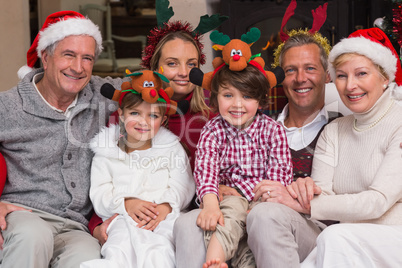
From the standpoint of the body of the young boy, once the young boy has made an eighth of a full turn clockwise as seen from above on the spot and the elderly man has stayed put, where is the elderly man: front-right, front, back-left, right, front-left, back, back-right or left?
front-right

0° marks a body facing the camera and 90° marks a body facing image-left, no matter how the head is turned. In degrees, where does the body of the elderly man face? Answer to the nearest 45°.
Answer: approximately 315°

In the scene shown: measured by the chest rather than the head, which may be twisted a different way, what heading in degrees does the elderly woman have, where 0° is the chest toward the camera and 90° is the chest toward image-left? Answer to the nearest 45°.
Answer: approximately 45°

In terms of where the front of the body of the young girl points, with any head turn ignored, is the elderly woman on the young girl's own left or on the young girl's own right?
on the young girl's own left

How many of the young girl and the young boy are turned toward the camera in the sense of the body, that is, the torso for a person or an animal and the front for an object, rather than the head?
2

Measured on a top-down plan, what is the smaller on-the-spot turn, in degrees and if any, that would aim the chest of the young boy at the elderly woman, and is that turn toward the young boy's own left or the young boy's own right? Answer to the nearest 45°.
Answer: approximately 90° to the young boy's own left

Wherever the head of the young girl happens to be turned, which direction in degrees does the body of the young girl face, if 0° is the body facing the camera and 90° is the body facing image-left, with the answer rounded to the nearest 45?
approximately 0°
